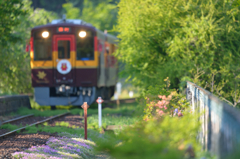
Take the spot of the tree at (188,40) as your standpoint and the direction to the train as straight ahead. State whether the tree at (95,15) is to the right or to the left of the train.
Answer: right

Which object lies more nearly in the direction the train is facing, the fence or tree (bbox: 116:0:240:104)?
the fence

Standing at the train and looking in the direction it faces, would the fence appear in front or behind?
in front

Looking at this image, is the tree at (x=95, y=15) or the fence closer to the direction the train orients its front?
the fence

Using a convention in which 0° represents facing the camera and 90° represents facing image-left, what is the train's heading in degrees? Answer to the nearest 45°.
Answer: approximately 0°

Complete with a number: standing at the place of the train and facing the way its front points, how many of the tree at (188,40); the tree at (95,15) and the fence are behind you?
1

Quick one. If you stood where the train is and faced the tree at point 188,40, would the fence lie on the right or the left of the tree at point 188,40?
right

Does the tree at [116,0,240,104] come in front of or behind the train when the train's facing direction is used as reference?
in front

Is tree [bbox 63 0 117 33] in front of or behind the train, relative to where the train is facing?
behind
